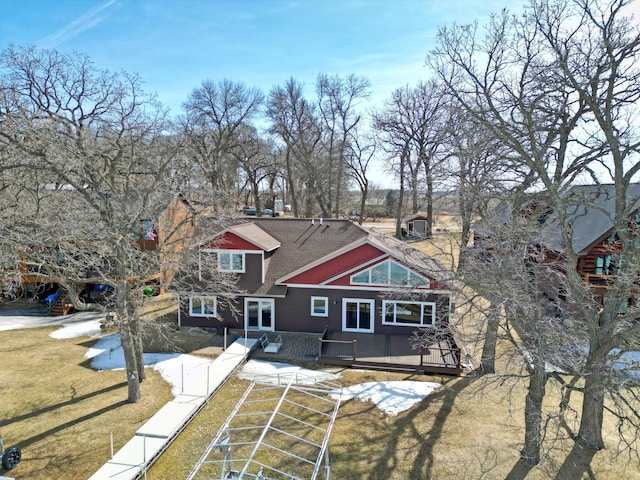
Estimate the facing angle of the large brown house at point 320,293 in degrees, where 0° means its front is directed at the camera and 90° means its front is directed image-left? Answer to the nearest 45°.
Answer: approximately 0°

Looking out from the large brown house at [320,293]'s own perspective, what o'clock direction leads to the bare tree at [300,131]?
The bare tree is roughly at 6 o'clock from the large brown house.
